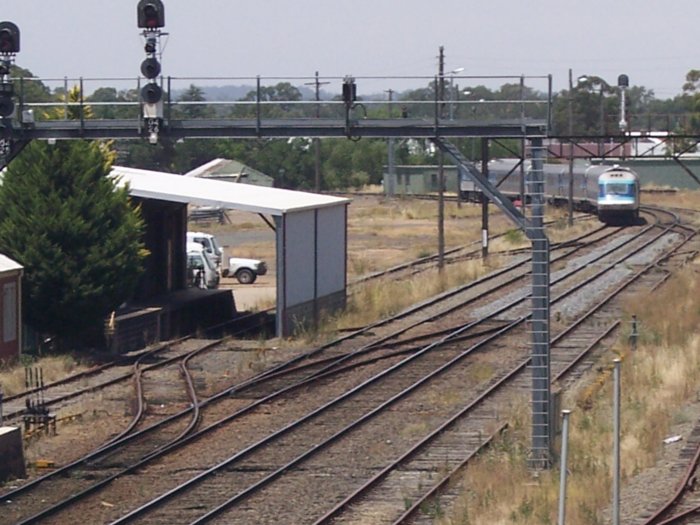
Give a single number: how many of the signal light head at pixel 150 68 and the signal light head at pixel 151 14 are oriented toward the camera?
2

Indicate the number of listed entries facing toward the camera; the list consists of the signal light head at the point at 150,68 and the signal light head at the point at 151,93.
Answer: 2

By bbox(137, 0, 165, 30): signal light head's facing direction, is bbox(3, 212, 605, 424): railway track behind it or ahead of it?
behind

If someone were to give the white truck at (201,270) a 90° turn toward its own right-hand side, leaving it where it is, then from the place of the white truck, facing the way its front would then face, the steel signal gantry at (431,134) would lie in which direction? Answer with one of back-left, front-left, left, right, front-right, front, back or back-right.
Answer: front-left

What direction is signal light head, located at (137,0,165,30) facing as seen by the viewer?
toward the camera

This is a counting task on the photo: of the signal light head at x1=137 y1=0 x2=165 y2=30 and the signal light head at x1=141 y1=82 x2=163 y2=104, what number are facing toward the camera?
2

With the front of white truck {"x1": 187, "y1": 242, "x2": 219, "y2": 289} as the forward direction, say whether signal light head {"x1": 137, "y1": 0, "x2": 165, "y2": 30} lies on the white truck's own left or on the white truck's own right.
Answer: on the white truck's own right

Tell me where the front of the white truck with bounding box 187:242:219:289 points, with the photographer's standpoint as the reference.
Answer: facing the viewer and to the right of the viewer

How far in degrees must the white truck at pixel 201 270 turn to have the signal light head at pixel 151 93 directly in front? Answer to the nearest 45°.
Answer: approximately 45° to its right

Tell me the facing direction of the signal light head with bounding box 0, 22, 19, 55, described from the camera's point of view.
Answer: facing the viewer
